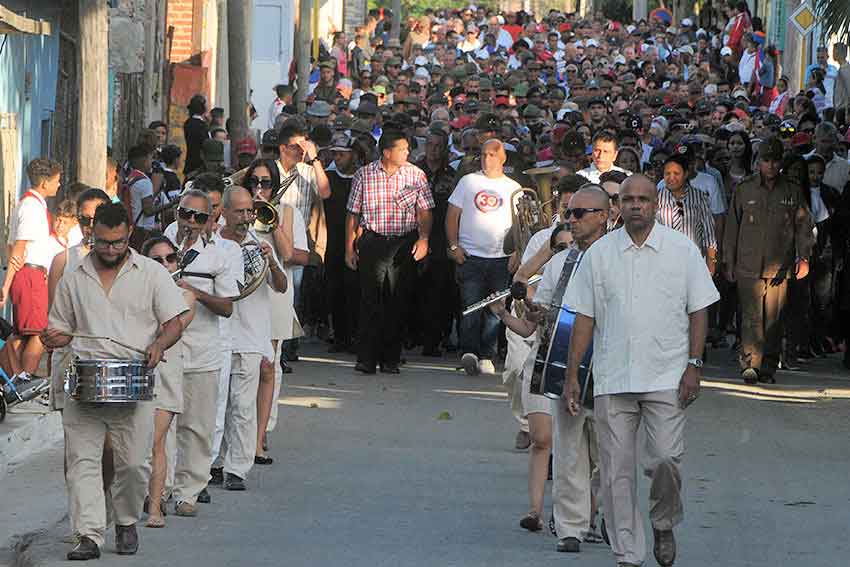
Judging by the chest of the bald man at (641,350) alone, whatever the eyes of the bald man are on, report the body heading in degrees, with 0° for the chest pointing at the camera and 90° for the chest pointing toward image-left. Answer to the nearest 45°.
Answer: approximately 0°

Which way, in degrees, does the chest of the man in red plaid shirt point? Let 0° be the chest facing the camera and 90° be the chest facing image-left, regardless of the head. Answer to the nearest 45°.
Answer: approximately 0°

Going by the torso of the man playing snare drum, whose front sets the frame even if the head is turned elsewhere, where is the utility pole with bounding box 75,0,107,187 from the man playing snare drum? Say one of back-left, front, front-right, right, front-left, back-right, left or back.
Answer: back

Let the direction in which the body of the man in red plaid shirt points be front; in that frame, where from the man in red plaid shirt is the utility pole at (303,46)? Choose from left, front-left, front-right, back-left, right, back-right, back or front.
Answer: back

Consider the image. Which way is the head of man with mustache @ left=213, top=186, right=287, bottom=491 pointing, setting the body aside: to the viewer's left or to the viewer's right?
to the viewer's right

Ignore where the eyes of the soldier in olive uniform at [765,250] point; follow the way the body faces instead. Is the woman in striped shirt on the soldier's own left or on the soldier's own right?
on the soldier's own right
